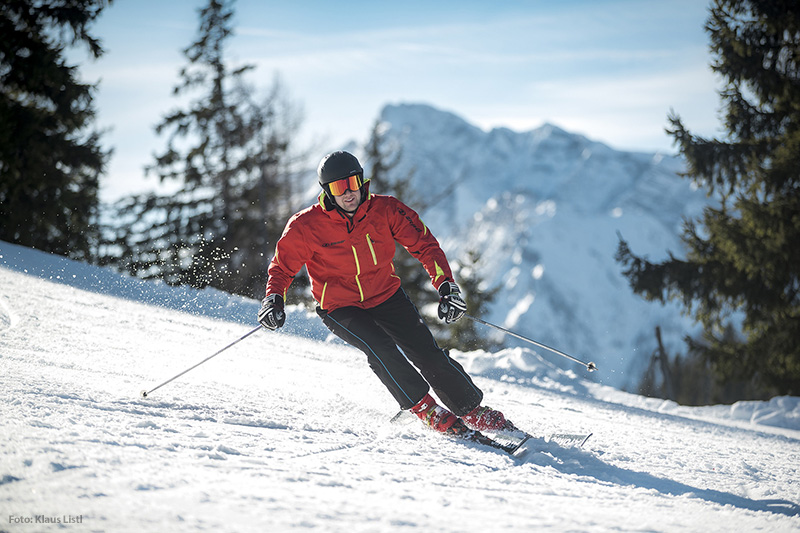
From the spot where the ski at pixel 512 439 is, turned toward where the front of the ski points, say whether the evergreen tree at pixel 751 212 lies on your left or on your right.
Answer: on your left

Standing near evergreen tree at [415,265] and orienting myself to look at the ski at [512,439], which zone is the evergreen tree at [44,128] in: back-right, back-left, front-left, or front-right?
front-right

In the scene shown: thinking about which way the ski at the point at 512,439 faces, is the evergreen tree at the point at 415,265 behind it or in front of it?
behind

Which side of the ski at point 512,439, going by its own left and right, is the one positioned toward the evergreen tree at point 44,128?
back
